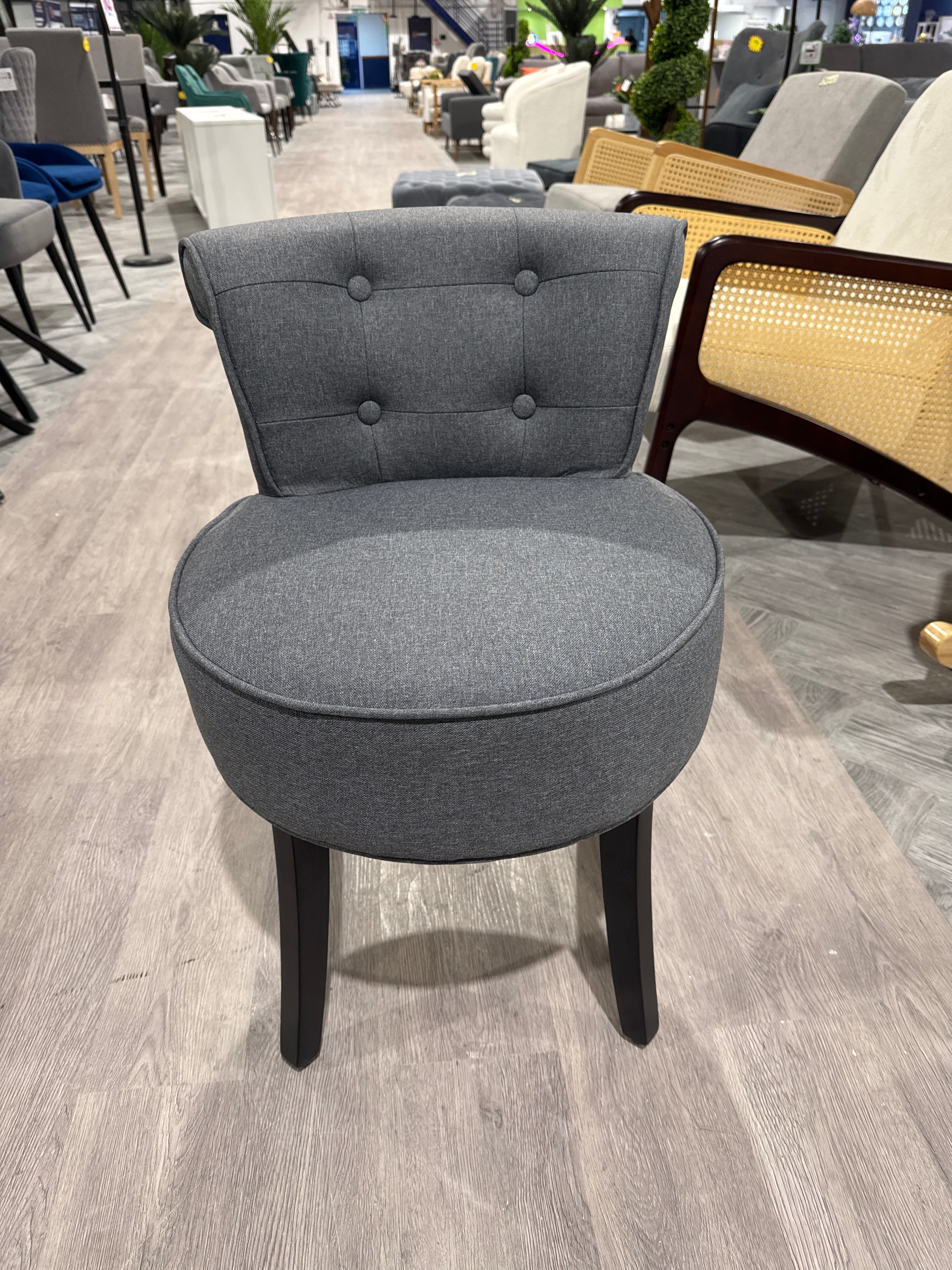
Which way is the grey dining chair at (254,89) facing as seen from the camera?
to the viewer's right

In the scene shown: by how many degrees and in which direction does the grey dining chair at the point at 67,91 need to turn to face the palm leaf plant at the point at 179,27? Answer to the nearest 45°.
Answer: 0° — it already faces it

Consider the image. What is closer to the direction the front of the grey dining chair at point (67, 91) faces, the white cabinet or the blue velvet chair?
the white cabinet

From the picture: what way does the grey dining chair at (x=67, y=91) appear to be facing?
away from the camera

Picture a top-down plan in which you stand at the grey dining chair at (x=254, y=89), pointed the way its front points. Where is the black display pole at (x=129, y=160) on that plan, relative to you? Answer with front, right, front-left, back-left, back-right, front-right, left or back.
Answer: right

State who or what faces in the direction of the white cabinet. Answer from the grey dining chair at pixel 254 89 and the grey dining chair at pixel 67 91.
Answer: the grey dining chair at pixel 67 91

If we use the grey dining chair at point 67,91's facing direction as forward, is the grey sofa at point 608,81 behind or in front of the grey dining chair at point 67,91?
in front

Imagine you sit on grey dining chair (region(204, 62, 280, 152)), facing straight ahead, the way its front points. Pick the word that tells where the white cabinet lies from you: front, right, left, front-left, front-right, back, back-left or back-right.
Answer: right

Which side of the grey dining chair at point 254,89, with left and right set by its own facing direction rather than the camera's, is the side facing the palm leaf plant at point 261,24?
left
